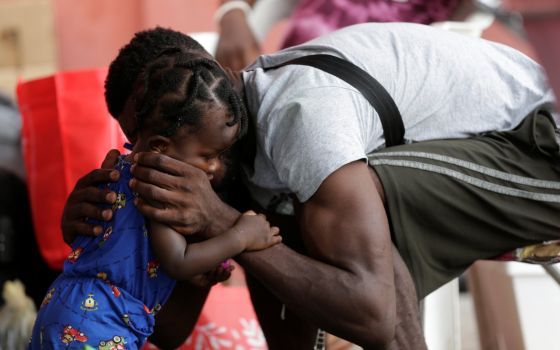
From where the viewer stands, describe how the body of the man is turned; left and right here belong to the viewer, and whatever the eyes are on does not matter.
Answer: facing to the left of the viewer

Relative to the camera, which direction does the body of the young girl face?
to the viewer's right

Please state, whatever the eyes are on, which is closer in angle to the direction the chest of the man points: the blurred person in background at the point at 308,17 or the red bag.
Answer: the red bag

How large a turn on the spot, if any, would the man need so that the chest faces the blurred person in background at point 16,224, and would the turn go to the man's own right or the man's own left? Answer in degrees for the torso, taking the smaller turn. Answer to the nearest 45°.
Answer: approximately 45° to the man's own right

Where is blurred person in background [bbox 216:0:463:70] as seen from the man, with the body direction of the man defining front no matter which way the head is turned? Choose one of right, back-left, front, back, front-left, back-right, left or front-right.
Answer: right

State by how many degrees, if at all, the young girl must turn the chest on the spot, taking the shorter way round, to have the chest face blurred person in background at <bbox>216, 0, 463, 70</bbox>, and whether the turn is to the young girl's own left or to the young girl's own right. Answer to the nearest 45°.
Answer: approximately 45° to the young girl's own left

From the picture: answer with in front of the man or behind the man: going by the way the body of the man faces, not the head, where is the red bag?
in front
